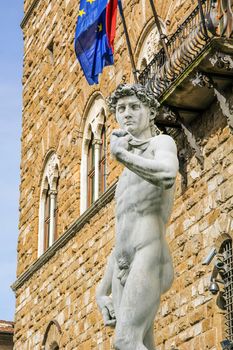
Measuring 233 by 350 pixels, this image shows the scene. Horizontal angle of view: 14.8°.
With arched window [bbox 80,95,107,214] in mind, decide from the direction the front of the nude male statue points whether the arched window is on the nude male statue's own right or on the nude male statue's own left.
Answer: on the nude male statue's own right

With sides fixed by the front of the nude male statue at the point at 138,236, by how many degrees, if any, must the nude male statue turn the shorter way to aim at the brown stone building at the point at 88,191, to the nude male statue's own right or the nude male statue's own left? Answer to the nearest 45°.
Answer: approximately 135° to the nude male statue's own right

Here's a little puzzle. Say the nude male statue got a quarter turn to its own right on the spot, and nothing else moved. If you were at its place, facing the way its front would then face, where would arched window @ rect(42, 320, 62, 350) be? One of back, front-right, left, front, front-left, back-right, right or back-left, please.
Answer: front-right

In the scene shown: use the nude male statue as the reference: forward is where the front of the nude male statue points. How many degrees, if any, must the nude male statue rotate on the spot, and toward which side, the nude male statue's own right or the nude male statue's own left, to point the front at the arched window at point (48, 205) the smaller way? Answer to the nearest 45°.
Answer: approximately 135° to the nude male statue's own right

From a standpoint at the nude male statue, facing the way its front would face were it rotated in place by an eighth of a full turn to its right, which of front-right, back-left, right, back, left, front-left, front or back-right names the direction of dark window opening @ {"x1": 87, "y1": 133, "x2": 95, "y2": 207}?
right

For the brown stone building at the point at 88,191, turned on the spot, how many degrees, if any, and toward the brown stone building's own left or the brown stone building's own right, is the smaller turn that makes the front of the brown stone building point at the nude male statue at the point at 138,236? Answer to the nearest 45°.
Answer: approximately 45° to the brown stone building's own left

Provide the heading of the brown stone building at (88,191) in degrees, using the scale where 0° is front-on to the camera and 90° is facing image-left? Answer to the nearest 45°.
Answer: approximately 45°
